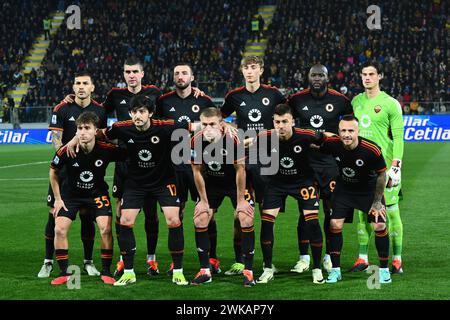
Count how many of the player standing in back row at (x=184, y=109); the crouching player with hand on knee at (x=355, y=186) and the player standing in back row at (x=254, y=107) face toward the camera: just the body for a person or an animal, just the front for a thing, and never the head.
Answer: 3

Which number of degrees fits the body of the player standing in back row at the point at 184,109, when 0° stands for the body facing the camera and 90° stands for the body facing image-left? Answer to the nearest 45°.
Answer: approximately 0°

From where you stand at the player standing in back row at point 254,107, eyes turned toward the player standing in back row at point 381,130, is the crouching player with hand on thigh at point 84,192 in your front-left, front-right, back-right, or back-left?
back-right

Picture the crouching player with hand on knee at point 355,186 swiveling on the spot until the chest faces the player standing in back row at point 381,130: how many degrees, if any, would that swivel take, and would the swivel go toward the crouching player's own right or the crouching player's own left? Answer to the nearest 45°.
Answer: approximately 180°

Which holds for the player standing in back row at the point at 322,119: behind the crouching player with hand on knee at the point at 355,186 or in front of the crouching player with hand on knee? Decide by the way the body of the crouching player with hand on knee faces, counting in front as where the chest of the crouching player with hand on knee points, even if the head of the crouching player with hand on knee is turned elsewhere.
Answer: behind

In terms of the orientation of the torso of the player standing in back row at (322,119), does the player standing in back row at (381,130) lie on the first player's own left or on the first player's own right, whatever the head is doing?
on the first player's own left

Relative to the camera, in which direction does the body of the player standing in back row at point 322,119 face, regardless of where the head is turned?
toward the camera

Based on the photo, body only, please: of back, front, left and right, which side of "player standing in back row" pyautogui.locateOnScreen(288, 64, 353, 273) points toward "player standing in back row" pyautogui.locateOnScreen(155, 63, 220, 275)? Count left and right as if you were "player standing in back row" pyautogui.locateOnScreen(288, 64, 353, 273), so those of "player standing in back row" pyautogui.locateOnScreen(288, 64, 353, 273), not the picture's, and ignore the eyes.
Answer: right

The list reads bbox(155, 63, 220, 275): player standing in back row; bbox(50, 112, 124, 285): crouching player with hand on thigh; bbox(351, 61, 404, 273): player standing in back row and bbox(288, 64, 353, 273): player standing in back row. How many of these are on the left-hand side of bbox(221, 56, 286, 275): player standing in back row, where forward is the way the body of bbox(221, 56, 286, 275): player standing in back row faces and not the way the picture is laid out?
2

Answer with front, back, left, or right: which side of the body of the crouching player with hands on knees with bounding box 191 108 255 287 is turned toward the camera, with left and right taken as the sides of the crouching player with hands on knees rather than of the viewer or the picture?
front

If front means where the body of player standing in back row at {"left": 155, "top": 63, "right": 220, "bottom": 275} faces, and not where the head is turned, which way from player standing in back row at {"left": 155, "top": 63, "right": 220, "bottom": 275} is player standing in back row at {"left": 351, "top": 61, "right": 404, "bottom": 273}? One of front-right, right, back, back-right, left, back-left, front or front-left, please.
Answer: left

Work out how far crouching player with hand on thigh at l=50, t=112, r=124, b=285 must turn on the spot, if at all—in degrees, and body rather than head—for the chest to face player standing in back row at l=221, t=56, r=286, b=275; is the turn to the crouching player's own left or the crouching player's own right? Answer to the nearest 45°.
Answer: approximately 90° to the crouching player's own left

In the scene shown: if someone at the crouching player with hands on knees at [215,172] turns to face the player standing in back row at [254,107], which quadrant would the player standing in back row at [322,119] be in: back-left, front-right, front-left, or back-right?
front-right
